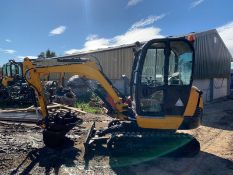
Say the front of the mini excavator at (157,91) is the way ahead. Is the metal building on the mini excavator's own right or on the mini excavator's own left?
on the mini excavator's own right

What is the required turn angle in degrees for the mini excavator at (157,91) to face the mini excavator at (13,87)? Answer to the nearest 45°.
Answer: approximately 45° to its right

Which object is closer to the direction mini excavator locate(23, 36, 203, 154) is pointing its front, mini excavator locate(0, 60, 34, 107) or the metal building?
the mini excavator

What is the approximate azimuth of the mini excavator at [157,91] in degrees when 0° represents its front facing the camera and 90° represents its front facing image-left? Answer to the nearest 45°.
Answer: approximately 90°
